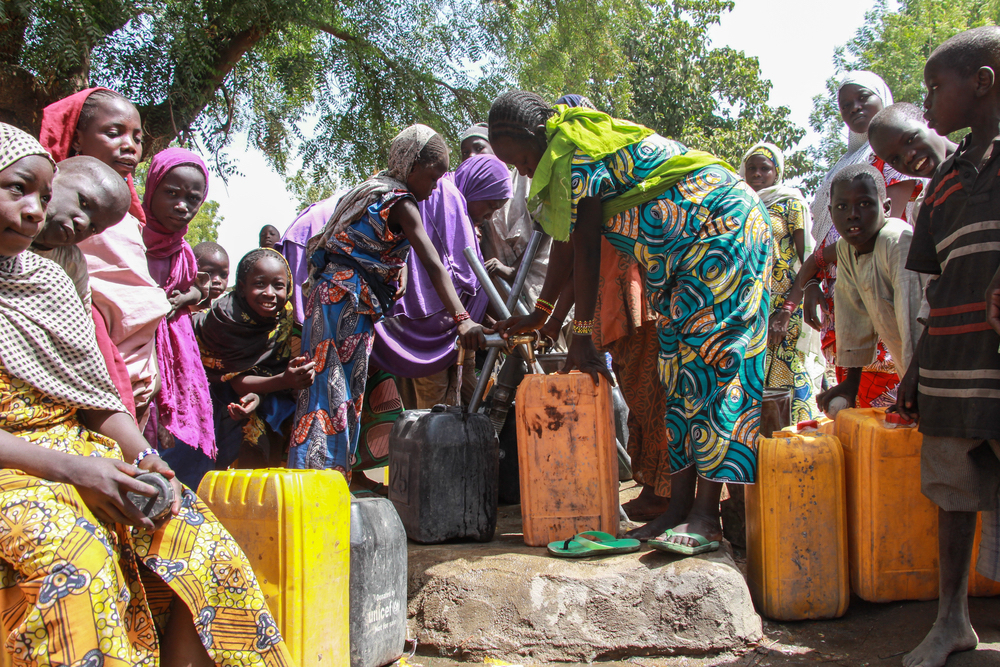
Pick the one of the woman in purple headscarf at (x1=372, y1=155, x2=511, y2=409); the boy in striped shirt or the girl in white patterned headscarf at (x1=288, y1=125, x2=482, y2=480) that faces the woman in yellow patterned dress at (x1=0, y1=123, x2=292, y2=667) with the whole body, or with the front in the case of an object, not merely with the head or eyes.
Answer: the boy in striped shirt

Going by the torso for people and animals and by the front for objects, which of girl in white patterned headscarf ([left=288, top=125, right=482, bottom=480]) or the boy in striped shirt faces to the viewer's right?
the girl in white patterned headscarf

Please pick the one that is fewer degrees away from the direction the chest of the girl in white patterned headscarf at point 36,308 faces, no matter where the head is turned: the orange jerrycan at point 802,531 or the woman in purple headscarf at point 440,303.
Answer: the orange jerrycan

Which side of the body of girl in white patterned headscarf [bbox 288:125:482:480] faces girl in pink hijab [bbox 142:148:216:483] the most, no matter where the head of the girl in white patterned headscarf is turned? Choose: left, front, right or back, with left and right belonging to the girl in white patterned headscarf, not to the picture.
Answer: back

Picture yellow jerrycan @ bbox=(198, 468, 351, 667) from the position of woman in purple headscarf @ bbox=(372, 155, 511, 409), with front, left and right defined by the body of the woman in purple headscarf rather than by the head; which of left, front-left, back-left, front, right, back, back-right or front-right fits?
right

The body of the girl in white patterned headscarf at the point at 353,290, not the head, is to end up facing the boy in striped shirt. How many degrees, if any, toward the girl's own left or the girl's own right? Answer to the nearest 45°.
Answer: approximately 45° to the girl's own right

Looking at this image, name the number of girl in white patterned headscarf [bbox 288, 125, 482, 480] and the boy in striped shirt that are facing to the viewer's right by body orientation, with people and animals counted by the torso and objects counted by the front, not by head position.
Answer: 1

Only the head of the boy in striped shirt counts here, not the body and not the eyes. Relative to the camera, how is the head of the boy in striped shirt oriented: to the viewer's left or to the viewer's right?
to the viewer's left

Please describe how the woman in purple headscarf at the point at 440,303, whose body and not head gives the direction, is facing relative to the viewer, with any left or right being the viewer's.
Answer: facing to the right of the viewer

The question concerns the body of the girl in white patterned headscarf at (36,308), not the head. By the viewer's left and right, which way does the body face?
facing the viewer and to the right of the viewer

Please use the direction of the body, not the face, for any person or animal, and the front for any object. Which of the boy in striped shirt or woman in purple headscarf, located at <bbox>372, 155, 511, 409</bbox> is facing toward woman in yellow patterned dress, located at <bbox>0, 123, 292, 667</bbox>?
the boy in striped shirt

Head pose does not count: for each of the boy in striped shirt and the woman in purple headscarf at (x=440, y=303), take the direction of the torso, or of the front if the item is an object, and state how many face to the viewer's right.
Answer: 1

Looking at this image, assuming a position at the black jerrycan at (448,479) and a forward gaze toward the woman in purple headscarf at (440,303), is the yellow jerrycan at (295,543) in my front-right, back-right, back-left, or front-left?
back-left

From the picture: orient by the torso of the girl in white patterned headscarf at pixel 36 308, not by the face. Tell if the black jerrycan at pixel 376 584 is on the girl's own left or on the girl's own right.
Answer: on the girl's own left

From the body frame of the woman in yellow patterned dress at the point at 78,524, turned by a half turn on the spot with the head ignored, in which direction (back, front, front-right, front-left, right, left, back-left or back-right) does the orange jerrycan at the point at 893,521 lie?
back-right

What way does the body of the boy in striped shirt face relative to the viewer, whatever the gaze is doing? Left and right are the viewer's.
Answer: facing the viewer and to the left of the viewer

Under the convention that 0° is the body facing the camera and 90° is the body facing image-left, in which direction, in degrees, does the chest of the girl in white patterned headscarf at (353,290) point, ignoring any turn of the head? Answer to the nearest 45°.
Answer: approximately 270°
